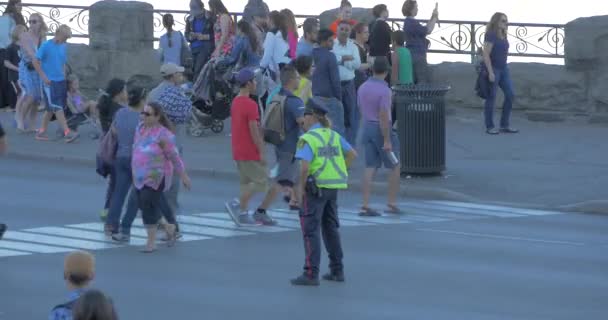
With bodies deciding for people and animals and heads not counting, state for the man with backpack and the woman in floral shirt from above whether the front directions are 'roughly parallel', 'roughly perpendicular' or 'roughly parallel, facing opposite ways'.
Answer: roughly parallel, facing opposite ways

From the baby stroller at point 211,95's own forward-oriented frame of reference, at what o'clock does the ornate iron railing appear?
The ornate iron railing is roughly at 7 o'clock from the baby stroller.

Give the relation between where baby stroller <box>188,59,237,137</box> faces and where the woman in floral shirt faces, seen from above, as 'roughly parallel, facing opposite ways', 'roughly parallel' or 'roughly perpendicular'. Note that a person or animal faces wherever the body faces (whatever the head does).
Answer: roughly parallel

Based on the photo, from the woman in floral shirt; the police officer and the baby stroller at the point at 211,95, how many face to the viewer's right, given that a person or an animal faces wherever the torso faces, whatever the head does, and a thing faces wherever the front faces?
0

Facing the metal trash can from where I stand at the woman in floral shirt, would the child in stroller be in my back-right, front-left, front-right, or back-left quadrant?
front-left

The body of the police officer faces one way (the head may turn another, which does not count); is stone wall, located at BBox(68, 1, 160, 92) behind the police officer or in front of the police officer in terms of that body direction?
in front

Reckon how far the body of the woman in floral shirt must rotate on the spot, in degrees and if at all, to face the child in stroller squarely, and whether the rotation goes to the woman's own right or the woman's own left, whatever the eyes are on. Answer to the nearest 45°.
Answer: approximately 135° to the woman's own right

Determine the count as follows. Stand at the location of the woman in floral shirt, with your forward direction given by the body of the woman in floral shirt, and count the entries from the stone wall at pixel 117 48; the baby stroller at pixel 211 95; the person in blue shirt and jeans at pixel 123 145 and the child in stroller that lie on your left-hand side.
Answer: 0

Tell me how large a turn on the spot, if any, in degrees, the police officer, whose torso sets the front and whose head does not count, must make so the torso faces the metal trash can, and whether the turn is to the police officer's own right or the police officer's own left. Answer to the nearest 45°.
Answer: approximately 45° to the police officer's own right

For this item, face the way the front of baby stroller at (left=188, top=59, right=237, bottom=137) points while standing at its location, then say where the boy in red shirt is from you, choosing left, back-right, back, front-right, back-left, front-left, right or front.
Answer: front-left

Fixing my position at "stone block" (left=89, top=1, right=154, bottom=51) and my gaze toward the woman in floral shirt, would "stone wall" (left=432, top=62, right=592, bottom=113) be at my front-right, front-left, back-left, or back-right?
front-left

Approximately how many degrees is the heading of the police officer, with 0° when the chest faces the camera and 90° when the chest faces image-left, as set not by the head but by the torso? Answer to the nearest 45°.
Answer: approximately 135°
